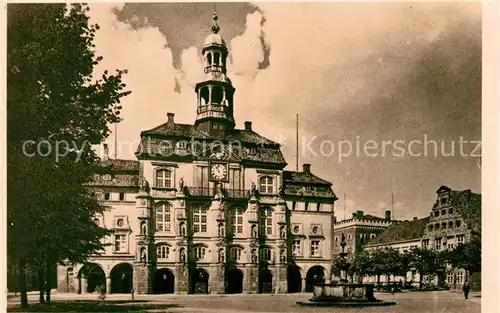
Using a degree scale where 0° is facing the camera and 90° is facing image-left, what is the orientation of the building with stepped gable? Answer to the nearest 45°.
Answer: approximately 45°

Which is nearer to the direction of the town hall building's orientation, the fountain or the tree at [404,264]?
the fountain

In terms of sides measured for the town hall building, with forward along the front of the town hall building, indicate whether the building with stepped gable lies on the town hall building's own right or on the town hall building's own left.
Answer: on the town hall building's own left

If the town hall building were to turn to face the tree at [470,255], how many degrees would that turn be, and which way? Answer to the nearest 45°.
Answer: approximately 45° to its left

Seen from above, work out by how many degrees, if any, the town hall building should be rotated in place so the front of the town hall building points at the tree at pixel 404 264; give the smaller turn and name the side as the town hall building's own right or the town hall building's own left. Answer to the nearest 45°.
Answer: approximately 135° to the town hall building's own left

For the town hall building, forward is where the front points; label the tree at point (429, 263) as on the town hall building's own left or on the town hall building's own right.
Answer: on the town hall building's own left

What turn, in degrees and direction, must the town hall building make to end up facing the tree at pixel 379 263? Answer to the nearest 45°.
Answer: approximately 135° to its left

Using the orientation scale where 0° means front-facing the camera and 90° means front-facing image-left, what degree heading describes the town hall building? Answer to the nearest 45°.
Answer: approximately 0°

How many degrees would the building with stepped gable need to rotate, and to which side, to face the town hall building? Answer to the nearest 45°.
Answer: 0° — it already faces it
